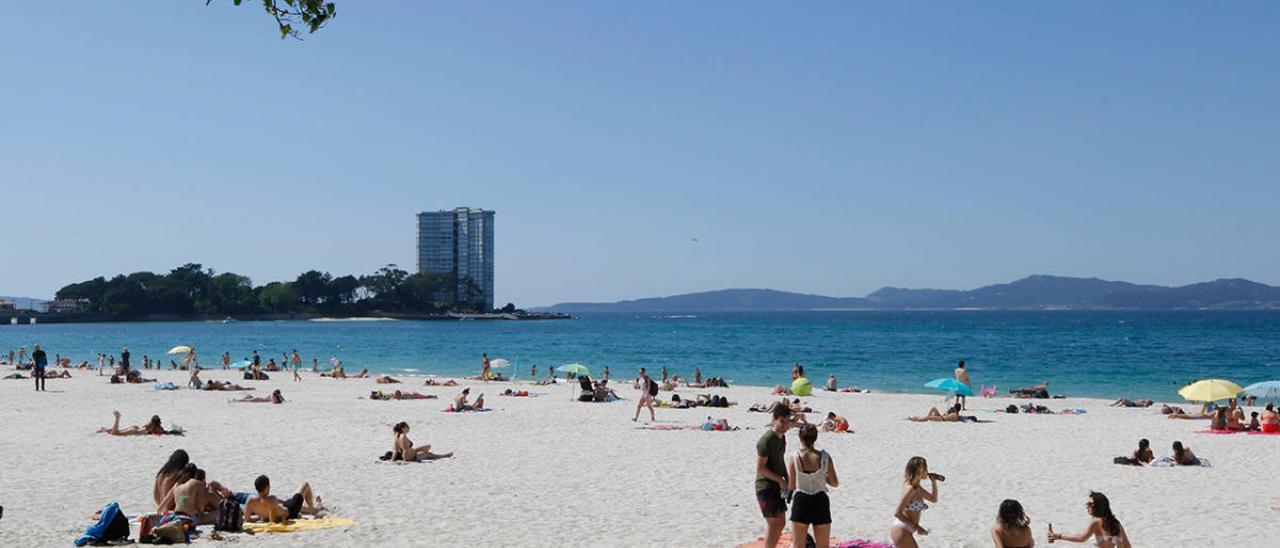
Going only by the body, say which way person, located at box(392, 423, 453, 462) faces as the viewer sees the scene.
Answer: to the viewer's right

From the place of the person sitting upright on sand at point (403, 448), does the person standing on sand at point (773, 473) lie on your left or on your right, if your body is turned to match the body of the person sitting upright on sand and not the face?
on your right

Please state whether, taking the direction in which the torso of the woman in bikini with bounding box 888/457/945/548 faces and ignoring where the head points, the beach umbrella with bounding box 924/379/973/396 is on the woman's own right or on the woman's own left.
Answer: on the woman's own left

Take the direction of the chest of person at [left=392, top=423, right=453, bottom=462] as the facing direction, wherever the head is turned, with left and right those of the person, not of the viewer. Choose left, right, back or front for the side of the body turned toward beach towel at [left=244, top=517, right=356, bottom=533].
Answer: right

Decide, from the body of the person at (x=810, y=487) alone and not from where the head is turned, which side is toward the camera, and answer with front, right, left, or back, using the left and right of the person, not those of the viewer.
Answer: back

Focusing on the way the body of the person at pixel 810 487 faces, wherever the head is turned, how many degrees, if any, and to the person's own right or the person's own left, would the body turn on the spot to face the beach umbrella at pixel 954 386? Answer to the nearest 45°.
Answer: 0° — they already face it

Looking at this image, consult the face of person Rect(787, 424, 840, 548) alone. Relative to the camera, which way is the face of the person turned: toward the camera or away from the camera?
away from the camera

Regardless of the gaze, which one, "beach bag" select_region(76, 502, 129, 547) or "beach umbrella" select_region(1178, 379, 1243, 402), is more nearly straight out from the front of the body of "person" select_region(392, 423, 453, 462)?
the beach umbrella
